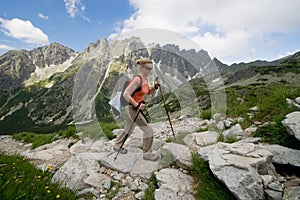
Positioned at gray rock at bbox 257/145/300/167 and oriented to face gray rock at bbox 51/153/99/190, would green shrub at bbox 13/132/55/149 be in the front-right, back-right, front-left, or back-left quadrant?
front-right

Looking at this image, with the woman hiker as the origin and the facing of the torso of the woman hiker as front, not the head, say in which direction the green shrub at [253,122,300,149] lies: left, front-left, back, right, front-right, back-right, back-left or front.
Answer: front

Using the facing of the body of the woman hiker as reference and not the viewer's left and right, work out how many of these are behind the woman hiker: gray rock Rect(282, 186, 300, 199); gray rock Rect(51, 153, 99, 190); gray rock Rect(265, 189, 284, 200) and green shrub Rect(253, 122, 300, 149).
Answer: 1

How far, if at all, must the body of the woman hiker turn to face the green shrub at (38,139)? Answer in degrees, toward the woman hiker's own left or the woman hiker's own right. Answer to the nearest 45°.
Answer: approximately 135° to the woman hiker's own left

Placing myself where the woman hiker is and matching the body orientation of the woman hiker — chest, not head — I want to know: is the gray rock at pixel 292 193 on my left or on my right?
on my right

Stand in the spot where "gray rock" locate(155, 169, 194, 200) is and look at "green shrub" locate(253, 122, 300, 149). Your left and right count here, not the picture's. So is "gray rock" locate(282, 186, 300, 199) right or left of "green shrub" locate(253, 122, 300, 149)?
right

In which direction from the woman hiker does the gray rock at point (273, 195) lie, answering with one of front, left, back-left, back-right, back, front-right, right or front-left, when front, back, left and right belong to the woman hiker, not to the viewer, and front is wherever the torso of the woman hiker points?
front-right

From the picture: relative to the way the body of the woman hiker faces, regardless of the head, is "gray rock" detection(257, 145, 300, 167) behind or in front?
in front

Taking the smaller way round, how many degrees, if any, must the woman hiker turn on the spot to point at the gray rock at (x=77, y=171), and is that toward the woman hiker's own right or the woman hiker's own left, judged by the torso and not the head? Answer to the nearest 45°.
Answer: approximately 180°

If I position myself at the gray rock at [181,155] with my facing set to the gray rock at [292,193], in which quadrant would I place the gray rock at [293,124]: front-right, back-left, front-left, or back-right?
front-left

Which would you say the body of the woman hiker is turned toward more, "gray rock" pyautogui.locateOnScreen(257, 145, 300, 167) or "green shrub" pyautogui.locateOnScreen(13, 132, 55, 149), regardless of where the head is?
the gray rock

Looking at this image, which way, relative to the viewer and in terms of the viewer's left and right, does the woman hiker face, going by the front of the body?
facing to the right of the viewer
